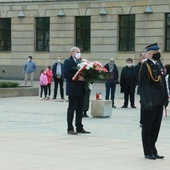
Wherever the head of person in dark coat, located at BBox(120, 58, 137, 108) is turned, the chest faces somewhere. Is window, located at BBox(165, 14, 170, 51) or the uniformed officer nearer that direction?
the uniformed officer

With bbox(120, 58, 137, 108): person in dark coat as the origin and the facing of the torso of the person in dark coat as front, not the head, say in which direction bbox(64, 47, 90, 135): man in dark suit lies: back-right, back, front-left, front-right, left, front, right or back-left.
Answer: front

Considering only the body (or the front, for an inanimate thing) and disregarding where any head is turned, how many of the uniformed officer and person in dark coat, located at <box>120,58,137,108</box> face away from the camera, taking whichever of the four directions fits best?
0

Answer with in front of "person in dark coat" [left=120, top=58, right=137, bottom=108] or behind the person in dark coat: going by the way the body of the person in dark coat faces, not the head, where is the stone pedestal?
in front

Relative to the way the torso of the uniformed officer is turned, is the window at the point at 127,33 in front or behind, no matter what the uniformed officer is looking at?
behind

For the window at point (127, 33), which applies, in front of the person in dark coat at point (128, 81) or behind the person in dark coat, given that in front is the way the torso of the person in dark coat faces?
behind

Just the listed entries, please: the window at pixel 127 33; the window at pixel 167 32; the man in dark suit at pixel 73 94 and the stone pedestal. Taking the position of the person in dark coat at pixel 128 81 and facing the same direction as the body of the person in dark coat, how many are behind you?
2

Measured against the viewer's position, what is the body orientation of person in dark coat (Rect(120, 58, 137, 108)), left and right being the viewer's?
facing the viewer

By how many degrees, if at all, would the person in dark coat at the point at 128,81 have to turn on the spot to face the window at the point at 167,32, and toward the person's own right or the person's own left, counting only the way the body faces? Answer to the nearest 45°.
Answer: approximately 180°

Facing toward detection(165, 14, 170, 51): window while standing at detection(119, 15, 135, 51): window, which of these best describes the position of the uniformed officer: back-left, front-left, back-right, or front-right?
front-right
